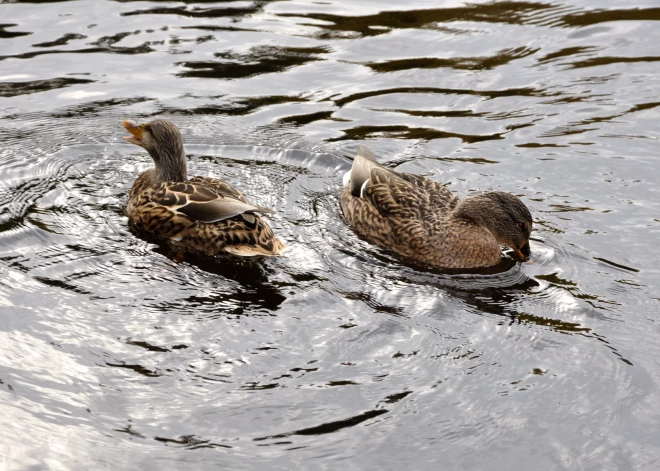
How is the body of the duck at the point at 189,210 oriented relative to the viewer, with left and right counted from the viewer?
facing away from the viewer and to the left of the viewer

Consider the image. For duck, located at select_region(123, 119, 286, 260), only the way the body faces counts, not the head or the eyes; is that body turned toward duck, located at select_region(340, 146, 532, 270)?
no
